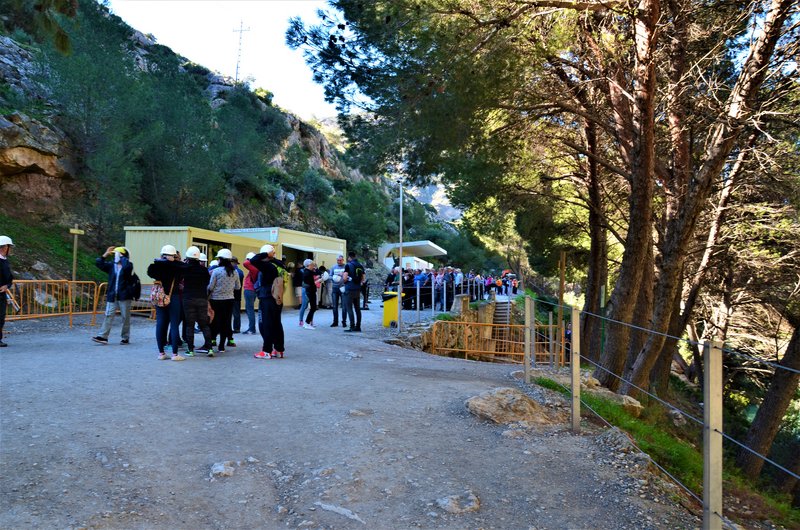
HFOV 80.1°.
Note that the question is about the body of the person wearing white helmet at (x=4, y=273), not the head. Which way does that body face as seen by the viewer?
to the viewer's right

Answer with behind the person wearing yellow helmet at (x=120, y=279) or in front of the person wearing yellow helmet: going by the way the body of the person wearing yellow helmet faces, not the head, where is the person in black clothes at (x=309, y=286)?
behind

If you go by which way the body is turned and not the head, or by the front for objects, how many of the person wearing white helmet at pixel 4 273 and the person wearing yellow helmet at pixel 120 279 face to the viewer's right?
1

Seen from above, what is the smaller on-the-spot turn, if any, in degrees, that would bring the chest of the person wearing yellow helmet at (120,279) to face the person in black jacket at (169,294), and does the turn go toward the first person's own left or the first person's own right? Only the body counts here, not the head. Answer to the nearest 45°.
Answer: approximately 90° to the first person's own left

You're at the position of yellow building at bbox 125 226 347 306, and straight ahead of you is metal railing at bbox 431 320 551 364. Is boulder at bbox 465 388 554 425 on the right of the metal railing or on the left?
right

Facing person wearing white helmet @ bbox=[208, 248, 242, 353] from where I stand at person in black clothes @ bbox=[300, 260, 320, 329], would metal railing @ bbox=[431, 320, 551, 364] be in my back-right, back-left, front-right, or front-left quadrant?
front-left

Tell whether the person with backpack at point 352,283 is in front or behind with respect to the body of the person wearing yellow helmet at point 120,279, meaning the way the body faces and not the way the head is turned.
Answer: behind

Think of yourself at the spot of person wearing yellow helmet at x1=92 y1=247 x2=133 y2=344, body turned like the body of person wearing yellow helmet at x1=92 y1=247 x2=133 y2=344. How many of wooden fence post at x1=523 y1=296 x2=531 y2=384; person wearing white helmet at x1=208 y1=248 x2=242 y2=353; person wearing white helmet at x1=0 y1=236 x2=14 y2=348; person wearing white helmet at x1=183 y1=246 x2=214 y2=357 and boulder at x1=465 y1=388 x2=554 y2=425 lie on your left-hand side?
4

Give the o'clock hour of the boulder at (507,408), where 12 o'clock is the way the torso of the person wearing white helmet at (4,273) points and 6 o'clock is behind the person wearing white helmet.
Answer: The boulder is roughly at 2 o'clock from the person wearing white helmet.

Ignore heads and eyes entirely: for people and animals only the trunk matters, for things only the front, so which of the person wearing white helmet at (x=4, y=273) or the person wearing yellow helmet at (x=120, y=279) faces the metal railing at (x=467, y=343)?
the person wearing white helmet at (x=4, y=273)

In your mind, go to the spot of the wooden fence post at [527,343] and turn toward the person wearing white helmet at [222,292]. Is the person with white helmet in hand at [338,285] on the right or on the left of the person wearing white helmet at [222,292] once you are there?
right
